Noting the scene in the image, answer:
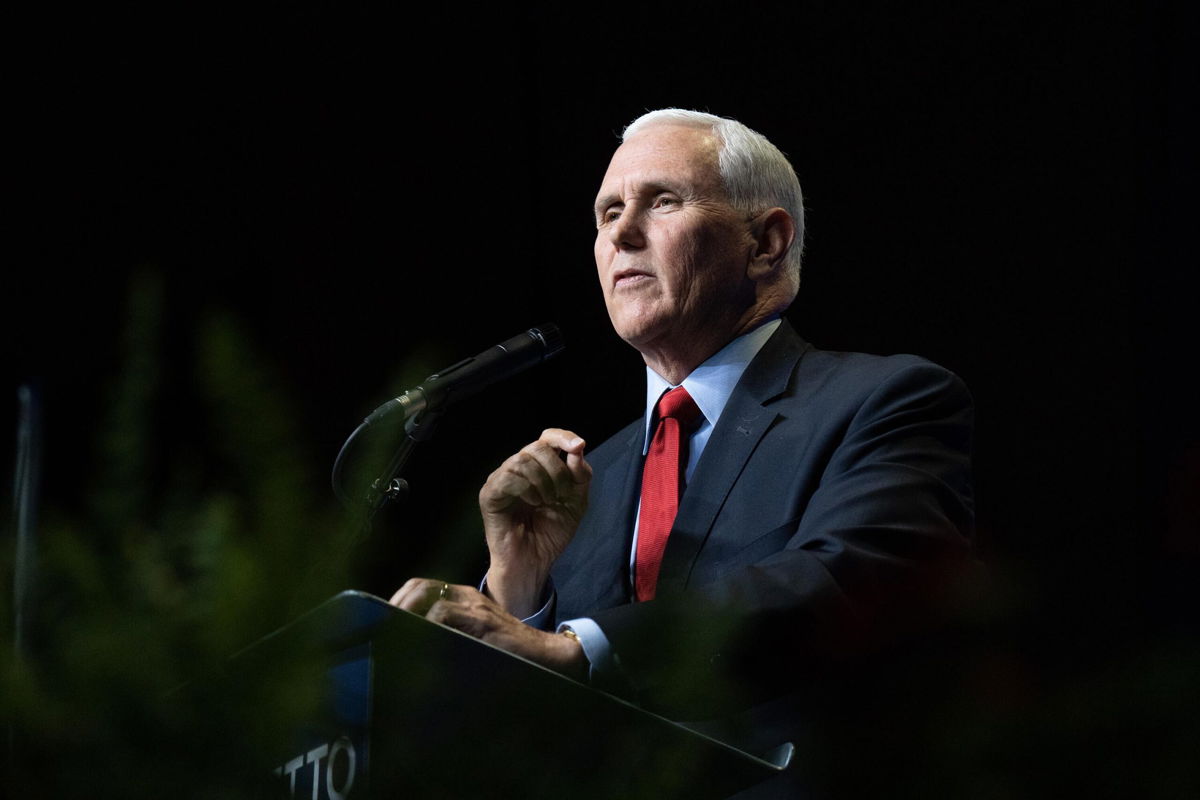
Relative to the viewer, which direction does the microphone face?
to the viewer's right

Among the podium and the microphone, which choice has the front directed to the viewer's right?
the microphone

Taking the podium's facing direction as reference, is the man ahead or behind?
behind

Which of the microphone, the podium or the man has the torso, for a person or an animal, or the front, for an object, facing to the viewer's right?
the microphone

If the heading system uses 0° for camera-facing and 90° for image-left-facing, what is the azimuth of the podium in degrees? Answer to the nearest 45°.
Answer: approximately 45°
